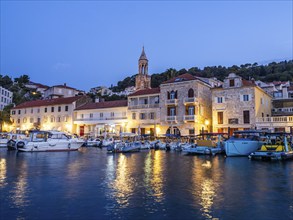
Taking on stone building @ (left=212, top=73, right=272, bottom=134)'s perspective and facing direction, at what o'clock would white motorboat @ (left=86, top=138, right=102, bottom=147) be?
The white motorboat is roughly at 3 o'clock from the stone building.

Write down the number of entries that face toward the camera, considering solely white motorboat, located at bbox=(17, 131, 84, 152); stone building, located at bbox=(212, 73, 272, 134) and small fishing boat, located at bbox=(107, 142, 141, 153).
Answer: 1

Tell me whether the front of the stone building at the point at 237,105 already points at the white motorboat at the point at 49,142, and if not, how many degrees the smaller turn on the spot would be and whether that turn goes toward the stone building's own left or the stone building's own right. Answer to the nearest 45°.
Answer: approximately 45° to the stone building's own right

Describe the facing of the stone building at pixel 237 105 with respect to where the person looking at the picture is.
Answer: facing the viewer

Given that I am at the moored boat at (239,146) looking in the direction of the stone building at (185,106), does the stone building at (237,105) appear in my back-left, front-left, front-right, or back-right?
front-right
